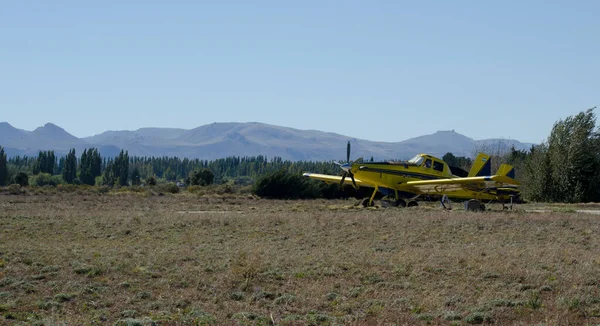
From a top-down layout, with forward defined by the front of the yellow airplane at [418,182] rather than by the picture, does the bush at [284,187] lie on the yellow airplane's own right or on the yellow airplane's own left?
on the yellow airplane's own right

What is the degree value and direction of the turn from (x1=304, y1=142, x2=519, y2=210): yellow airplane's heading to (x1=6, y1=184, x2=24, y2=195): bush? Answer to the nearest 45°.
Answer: approximately 45° to its right

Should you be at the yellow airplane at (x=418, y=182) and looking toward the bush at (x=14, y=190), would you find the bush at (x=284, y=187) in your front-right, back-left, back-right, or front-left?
front-right

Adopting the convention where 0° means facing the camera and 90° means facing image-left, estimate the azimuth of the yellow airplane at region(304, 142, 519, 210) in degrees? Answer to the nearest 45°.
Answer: approximately 45°
